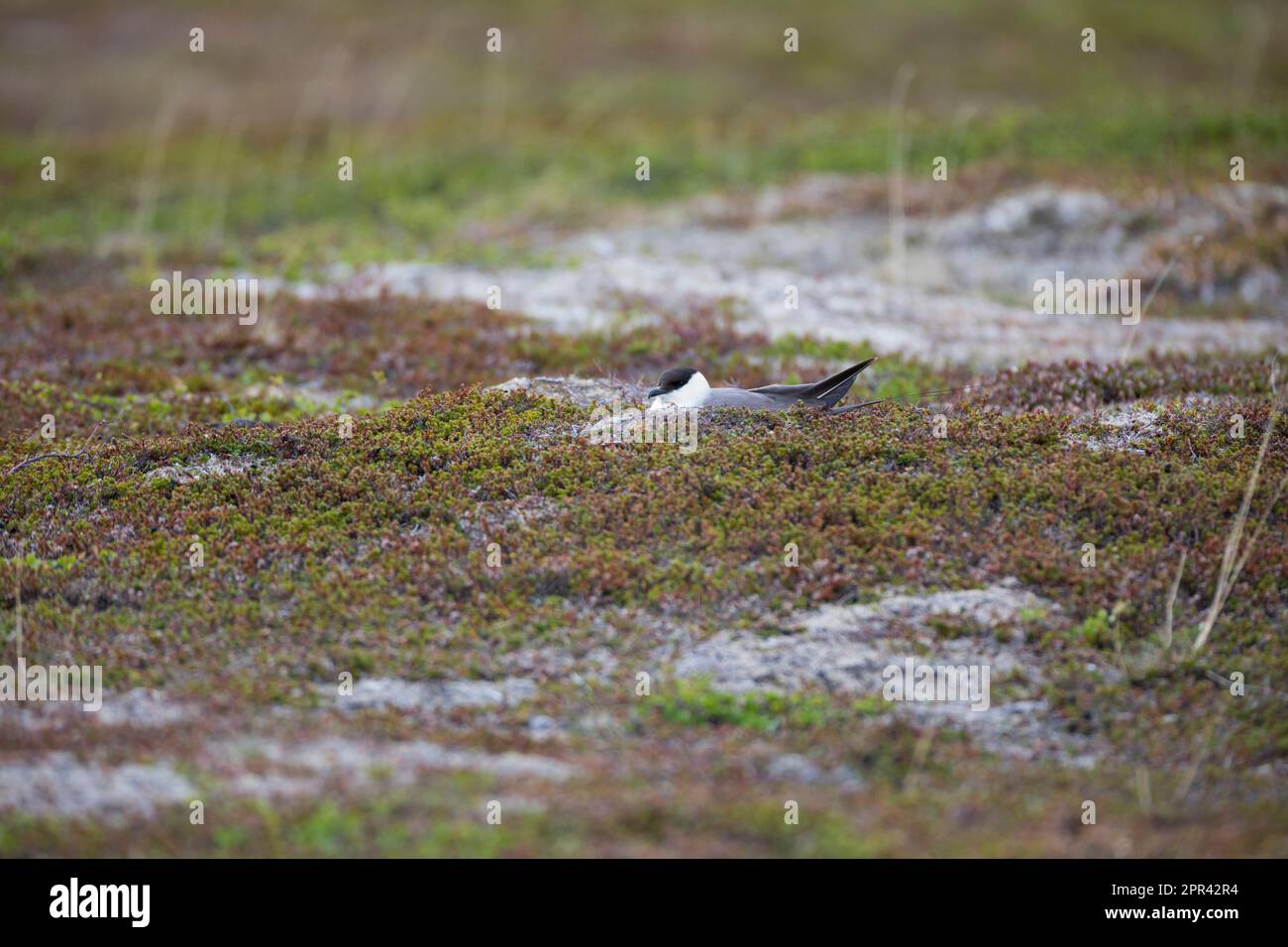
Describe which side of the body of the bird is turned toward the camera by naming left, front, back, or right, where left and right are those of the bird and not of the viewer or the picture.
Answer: left
